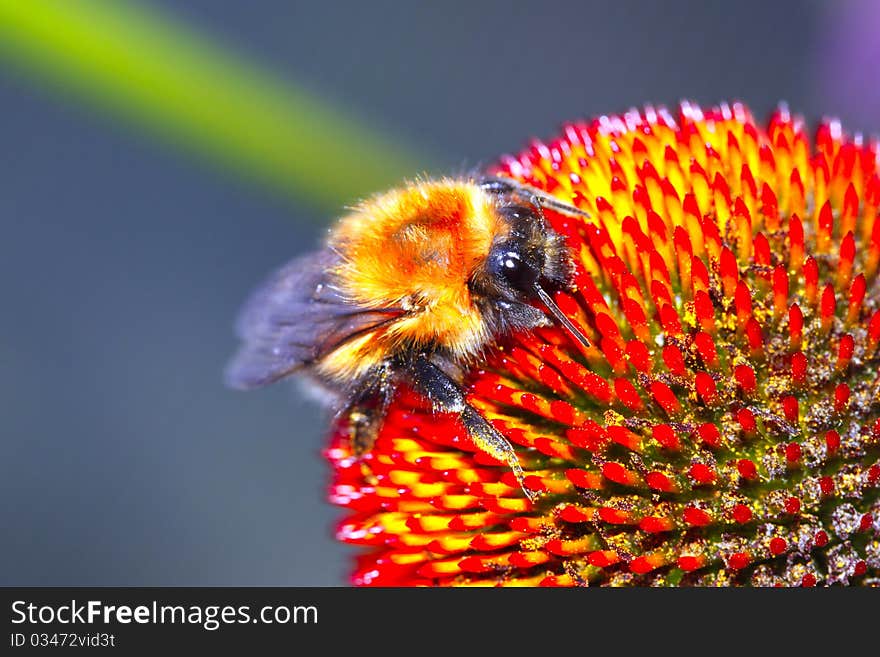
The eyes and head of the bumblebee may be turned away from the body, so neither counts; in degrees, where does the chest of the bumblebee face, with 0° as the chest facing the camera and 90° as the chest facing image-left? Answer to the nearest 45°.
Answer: approximately 270°
